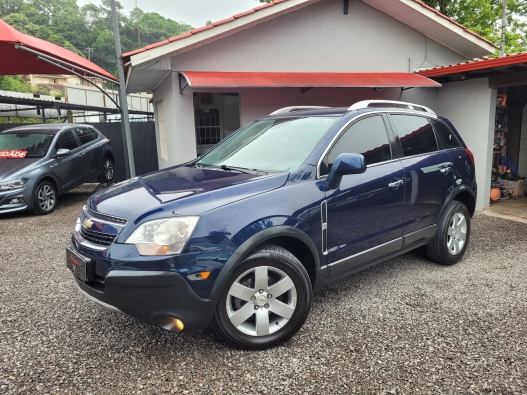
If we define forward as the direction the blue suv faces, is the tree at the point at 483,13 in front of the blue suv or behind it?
behind

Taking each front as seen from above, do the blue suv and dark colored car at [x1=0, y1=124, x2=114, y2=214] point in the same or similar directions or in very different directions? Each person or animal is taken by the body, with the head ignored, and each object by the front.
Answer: same or similar directions

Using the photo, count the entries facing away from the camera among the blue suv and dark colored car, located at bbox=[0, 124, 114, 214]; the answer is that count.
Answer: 0

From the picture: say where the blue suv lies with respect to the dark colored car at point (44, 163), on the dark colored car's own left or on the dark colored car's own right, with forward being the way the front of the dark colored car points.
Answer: on the dark colored car's own left

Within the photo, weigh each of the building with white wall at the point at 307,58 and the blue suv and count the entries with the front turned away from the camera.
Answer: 0

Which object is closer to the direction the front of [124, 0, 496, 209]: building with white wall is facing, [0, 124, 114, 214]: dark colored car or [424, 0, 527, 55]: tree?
the dark colored car

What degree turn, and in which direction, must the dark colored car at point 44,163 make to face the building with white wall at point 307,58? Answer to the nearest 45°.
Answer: approximately 135° to its left

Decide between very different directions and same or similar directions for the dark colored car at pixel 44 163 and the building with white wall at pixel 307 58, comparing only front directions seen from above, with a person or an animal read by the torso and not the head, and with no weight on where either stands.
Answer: same or similar directions

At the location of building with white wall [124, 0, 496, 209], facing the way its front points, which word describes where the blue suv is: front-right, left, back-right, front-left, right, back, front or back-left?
front

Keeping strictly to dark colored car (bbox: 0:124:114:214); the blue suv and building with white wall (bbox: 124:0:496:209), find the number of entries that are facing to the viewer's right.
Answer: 0

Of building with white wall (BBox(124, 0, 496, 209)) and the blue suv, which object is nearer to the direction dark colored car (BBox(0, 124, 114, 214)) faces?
the blue suv

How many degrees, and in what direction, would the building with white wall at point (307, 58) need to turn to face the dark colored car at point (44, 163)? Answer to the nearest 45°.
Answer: approximately 90° to its right

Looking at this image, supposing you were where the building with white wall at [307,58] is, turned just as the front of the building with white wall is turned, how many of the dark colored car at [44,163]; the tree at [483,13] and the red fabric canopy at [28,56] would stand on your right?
2

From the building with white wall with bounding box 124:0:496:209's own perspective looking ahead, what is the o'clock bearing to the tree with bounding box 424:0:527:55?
The tree is roughly at 7 o'clock from the building with white wall.

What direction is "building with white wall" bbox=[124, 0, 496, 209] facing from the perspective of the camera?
toward the camera

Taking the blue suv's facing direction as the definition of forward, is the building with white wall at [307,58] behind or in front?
behind

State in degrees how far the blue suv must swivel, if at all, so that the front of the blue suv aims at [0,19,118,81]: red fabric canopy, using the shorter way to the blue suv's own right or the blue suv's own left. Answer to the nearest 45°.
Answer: approximately 90° to the blue suv's own right

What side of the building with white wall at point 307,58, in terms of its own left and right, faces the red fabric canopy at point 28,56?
right

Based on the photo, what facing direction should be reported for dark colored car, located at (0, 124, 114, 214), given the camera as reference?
facing the viewer and to the left of the viewer
